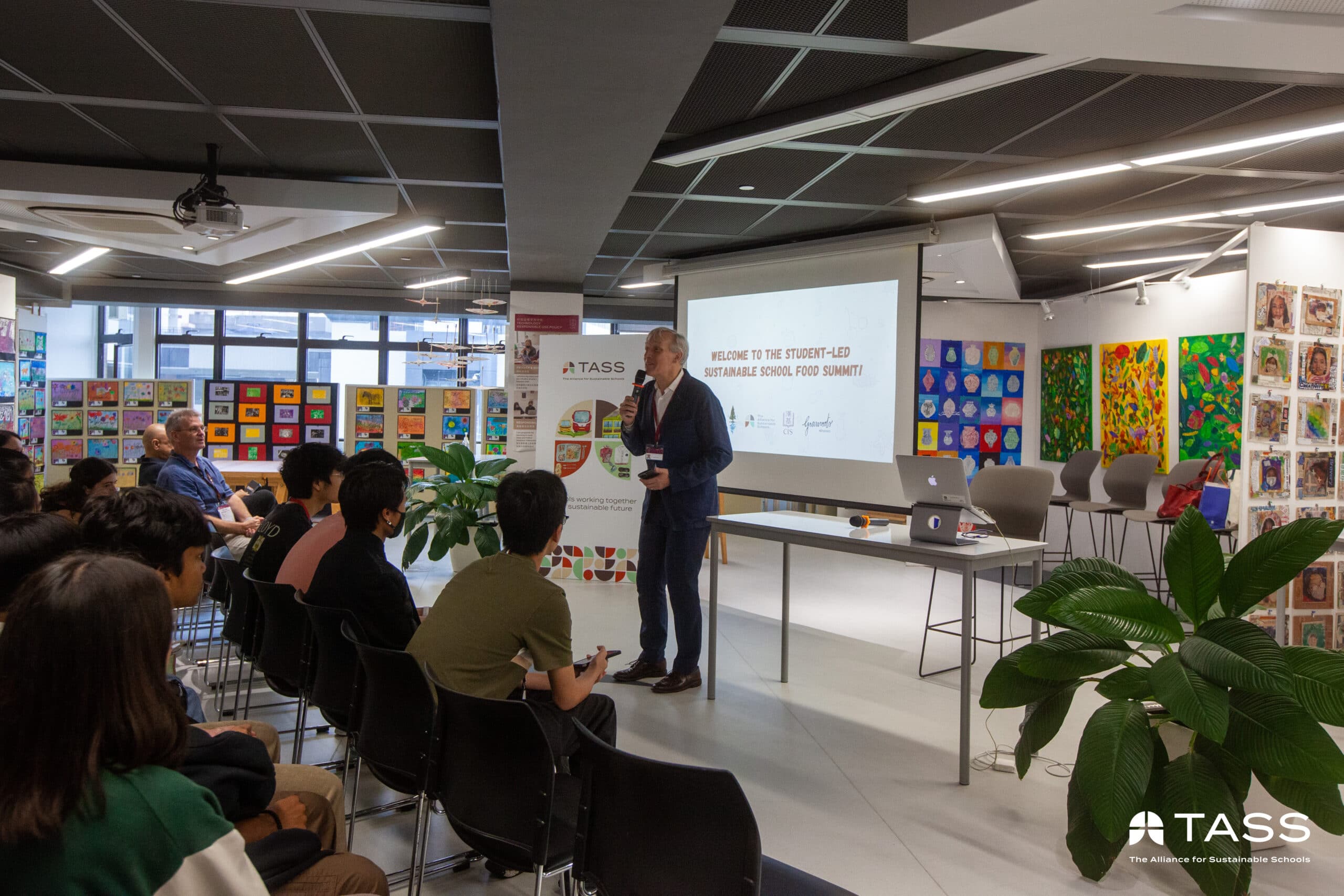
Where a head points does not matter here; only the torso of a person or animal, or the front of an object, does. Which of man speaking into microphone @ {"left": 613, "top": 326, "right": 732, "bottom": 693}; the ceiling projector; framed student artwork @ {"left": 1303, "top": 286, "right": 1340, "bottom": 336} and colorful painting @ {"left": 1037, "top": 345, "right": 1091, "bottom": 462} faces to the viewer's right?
the ceiling projector

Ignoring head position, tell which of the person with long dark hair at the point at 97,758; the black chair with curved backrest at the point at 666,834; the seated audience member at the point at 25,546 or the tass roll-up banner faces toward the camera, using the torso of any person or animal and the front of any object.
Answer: the tass roll-up banner

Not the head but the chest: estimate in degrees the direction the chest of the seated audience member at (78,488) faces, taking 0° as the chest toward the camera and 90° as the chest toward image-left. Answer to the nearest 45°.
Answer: approximately 270°

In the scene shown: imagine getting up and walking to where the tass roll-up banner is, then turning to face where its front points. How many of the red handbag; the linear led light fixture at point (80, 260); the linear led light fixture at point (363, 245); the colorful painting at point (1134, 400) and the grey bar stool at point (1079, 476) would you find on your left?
3

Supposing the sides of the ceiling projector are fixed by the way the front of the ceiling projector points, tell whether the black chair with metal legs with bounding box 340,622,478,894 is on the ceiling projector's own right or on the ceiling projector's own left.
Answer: on the ceiling projector's own right

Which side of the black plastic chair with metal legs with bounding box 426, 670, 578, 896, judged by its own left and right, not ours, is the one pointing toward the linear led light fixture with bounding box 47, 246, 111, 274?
left

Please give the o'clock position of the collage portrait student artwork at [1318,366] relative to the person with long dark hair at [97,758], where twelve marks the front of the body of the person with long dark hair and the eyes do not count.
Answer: The collage portrait student artwork is roughly at 1 o'clock from the person with long dark hair.

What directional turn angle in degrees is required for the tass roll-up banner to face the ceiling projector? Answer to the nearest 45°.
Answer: approximately 45° to its right

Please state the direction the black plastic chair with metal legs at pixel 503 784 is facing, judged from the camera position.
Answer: facing away from the viewer and to the right of the viewer

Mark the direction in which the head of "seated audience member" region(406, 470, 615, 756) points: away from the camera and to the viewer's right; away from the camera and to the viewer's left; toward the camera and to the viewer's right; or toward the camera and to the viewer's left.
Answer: away from the camera and to the viewer's right

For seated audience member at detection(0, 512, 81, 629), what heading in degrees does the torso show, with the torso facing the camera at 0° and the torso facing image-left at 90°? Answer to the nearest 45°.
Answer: approximately 270°

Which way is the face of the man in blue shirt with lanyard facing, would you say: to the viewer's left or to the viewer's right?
to the viewer's right
